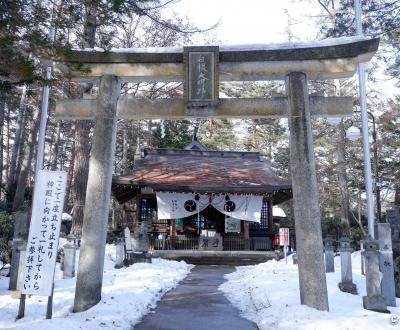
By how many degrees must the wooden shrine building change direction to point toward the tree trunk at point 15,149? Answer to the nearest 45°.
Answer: approximately 90° to its right

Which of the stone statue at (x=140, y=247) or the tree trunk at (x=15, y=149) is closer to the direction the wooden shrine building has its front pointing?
the stone statue

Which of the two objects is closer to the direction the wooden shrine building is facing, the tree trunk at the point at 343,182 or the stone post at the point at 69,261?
the stone post

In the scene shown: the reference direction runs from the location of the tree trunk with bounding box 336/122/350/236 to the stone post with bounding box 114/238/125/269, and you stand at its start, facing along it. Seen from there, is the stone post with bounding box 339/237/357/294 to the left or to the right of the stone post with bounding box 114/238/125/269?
left

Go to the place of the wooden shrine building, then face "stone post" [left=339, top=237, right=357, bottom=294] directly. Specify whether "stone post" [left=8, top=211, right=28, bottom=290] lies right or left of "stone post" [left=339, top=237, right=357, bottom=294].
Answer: right

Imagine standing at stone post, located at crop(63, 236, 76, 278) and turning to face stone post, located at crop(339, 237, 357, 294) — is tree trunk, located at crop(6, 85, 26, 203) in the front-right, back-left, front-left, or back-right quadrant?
back-left

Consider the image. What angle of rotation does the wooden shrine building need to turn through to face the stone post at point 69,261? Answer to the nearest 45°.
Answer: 0° — it already faces it

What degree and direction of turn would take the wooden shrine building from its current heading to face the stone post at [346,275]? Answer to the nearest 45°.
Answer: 0° — it already faces it

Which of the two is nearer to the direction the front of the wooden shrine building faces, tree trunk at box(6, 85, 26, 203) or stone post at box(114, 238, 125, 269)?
the stone post
